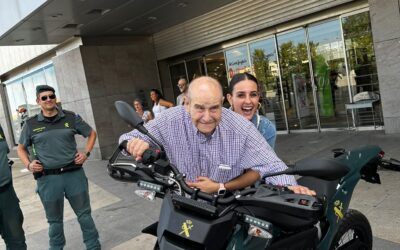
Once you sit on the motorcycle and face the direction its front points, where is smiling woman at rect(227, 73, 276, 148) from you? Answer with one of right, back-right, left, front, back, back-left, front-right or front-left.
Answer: back-right

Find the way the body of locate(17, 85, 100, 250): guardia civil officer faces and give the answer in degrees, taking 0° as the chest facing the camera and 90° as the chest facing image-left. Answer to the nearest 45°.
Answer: approximately 0°

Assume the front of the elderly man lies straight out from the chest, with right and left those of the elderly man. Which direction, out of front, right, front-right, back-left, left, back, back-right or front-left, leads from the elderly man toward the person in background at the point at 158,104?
back

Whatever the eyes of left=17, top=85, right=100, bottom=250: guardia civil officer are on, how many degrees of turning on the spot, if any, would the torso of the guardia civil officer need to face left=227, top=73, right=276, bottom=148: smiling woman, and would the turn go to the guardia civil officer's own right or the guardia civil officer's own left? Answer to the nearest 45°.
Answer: approximately 45° to the guardia civil officer's own left

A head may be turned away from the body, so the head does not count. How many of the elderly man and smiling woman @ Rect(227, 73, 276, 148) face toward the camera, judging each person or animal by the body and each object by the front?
2

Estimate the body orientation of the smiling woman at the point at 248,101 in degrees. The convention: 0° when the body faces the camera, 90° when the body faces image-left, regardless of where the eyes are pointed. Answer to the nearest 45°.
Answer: approximately 0°

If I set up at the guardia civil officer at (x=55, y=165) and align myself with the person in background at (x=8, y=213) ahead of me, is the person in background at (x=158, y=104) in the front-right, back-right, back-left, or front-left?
back-right

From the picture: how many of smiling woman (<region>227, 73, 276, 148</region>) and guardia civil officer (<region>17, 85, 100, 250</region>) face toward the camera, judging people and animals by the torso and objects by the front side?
2
